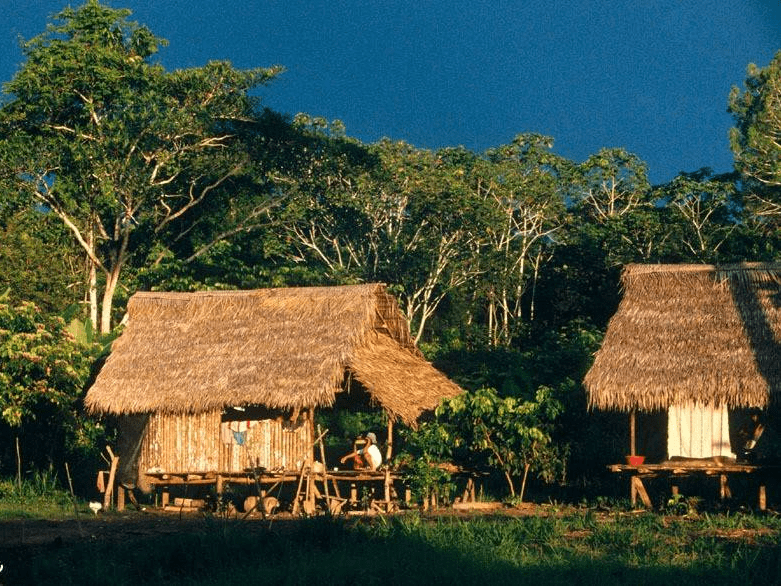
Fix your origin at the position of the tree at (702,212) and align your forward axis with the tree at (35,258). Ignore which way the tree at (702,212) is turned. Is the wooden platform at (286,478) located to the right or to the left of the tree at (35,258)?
left

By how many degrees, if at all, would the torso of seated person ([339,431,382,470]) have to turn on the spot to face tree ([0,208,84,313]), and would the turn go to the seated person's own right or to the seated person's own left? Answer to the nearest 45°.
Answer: approximately 45° to the seated person's own right

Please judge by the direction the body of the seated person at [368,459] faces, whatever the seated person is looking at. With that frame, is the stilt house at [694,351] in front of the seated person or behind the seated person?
behind

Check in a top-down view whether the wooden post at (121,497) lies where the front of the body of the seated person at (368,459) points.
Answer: yes

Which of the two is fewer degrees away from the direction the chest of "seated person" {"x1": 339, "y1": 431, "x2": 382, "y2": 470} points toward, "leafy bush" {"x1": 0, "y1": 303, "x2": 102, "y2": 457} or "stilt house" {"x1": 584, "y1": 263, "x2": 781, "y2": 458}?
the leafy bush

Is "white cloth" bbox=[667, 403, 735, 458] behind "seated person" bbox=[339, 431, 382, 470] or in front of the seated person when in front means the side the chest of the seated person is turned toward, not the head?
behind

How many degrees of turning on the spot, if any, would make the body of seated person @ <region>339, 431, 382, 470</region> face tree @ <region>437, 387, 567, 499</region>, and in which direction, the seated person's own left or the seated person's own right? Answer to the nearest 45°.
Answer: approximately 180°

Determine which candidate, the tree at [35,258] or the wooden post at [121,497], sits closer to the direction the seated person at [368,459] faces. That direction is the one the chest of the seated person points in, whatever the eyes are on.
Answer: the wooden post

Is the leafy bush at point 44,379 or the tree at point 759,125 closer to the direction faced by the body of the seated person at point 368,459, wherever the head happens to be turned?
the leafy bush

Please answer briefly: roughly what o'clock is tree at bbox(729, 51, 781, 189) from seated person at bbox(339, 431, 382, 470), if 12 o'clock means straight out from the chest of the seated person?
The tree is roughly at 4 o'clock from the seated person.

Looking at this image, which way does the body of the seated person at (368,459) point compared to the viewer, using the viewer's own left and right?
facing to the left of the viewer

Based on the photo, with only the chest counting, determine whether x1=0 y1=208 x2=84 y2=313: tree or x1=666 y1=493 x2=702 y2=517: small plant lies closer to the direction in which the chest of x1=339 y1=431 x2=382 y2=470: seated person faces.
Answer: the tree

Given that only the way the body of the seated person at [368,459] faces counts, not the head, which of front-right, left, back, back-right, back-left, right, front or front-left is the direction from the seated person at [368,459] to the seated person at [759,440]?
back
